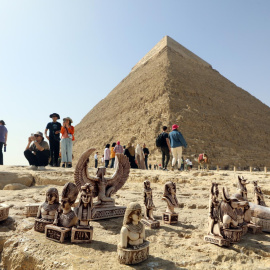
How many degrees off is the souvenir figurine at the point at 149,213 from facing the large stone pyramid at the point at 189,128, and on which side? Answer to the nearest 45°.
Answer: approximately 135° to its left

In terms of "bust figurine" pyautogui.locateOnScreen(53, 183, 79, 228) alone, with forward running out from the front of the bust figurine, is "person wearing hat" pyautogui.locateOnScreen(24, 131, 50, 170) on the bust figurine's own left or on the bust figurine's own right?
on the bust figurine's own right

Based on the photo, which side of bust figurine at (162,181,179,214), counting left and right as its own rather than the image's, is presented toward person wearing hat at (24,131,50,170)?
back

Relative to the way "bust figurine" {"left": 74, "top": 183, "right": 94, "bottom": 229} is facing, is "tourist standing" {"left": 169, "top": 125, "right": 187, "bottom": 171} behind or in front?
behind

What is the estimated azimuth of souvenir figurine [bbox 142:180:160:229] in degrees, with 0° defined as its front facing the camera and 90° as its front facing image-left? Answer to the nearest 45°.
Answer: approximately 315°

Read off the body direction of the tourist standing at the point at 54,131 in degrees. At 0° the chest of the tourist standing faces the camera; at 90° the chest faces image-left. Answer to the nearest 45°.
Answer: approximately 0°

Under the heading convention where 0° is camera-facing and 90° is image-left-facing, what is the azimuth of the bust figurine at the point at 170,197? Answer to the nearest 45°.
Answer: approximately 315°

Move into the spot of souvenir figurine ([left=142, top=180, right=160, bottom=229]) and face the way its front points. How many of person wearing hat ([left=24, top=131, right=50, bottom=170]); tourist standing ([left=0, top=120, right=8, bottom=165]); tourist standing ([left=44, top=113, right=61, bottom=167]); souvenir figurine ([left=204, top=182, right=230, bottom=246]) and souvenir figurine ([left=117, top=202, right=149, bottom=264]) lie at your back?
3

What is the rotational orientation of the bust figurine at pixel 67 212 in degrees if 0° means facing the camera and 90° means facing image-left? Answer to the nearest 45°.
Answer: approximately 45°

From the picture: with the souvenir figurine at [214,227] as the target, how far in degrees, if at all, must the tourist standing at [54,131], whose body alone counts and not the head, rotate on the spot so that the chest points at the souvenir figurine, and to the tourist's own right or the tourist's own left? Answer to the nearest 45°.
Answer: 0° — they already face it

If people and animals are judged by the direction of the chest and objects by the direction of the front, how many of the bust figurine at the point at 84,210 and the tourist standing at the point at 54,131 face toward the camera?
2

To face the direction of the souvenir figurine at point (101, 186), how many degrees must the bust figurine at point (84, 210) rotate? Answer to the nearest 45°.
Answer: approximately 180°

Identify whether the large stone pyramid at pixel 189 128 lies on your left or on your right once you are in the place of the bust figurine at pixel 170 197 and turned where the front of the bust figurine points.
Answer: on your left

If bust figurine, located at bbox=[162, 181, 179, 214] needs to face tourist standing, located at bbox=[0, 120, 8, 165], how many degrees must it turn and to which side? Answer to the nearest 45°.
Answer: approximately 180°
